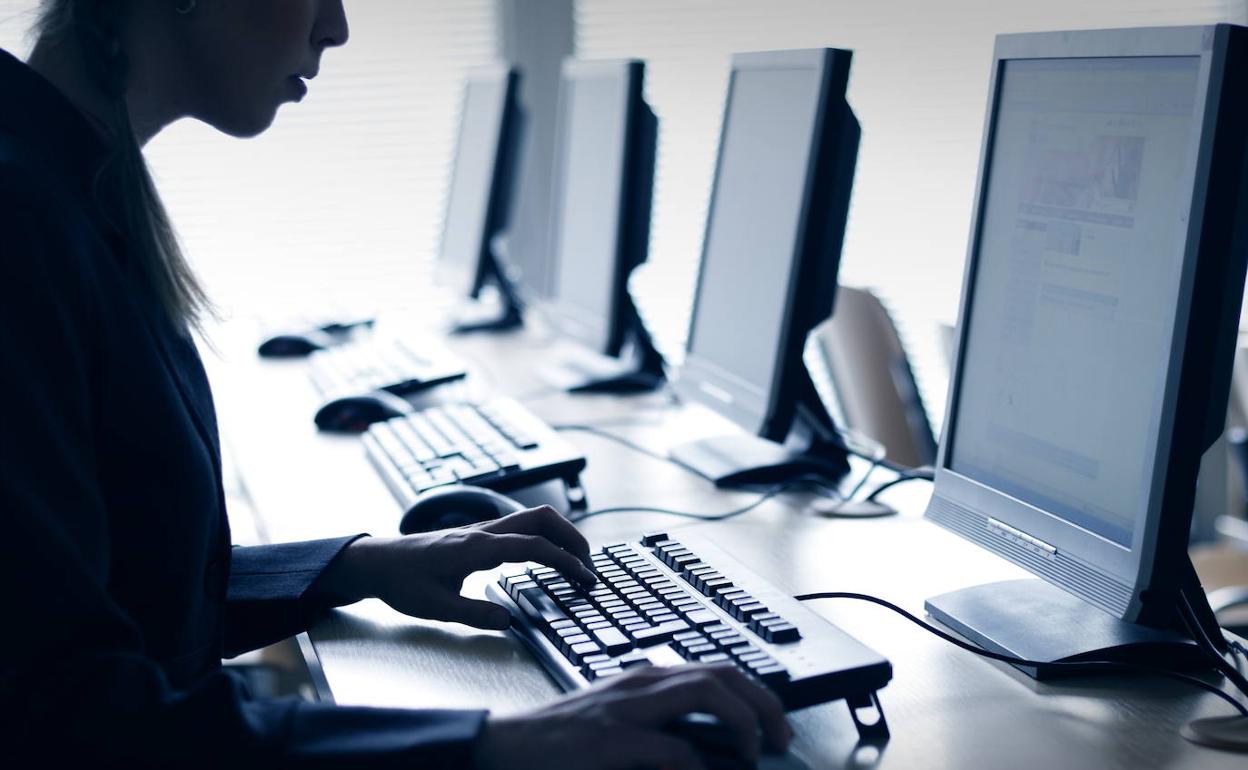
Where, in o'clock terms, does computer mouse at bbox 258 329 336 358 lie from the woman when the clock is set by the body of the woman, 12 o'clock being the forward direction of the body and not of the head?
The computer mouse is roughly at 9 o'clock from the woman.

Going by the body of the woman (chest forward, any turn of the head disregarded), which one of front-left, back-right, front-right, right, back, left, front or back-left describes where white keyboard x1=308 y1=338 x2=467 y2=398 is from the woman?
left

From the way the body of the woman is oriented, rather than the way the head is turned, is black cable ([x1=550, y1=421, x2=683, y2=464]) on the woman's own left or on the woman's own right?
on the woman's own left

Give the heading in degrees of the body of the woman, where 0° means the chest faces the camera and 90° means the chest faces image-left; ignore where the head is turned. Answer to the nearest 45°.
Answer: approximately 270°

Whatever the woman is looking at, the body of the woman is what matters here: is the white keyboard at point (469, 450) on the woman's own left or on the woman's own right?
on the woman's own left

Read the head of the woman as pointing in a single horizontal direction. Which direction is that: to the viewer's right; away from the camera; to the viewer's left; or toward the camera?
to the viewer's right

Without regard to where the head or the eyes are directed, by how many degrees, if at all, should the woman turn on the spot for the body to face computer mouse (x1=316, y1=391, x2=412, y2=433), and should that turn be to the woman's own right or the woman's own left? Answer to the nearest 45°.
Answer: approximately 90° to the woman's own left
